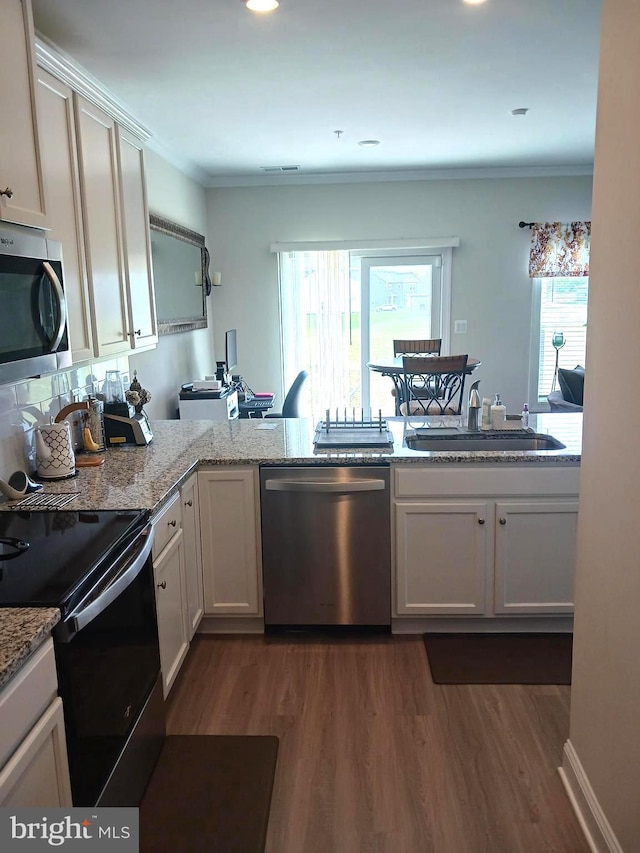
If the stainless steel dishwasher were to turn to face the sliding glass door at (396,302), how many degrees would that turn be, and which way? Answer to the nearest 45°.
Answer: approximately 180°

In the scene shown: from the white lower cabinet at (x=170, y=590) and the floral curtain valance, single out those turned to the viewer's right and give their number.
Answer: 1

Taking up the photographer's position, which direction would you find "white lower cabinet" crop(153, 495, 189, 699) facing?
facing to the right of the viewer

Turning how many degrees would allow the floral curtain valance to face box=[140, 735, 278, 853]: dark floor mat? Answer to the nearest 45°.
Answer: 0° — it already faces it

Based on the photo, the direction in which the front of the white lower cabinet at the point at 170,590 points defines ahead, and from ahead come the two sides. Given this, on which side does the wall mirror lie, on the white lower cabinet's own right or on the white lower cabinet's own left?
on the white lower cabinet's own left

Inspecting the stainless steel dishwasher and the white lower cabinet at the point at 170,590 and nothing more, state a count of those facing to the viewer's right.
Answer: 1

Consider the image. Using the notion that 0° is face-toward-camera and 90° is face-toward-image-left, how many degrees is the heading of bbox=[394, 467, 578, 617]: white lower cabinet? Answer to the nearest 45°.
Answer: approximately 0°

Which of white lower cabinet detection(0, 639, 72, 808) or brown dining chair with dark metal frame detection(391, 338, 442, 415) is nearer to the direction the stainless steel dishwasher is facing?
the white lower cabinet

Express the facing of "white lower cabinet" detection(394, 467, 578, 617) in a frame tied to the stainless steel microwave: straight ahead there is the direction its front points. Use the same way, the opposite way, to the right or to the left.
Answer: to the right

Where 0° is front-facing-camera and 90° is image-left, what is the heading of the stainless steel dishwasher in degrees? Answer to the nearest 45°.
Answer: approximately 0°

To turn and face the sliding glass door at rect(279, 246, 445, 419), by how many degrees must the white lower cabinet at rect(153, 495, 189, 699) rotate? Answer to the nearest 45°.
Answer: approximately 45° to its left
